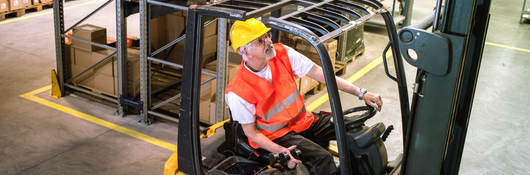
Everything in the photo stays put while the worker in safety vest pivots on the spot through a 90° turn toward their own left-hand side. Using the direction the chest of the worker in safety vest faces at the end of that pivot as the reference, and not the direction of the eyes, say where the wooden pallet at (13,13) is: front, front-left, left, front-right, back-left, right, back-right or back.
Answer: left

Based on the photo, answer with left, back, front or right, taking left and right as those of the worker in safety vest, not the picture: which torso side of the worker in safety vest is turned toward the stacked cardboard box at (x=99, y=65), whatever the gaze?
back

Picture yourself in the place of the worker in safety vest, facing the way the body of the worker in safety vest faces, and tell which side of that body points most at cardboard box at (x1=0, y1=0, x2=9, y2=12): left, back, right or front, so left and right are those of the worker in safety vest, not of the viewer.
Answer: back

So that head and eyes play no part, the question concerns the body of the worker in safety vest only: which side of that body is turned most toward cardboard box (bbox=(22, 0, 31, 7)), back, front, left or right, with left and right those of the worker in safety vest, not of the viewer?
back

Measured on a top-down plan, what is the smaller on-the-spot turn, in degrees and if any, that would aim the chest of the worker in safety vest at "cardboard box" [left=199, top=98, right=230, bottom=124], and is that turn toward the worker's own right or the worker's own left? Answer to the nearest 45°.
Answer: approximately 135° to the worker's own left

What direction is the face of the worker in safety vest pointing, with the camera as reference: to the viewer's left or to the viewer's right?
to the viewer's right

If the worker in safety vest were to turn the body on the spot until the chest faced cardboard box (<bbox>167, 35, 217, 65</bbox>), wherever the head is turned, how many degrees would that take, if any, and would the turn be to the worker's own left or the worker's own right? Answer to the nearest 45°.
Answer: approximately 135° to the worker's own left

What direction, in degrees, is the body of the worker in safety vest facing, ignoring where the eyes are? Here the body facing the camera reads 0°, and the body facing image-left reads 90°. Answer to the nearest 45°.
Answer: approximately 315°

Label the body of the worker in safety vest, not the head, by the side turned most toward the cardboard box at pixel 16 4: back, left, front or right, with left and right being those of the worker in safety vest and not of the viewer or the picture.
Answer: back

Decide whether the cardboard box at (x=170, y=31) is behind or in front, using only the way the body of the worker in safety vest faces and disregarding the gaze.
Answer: behind
